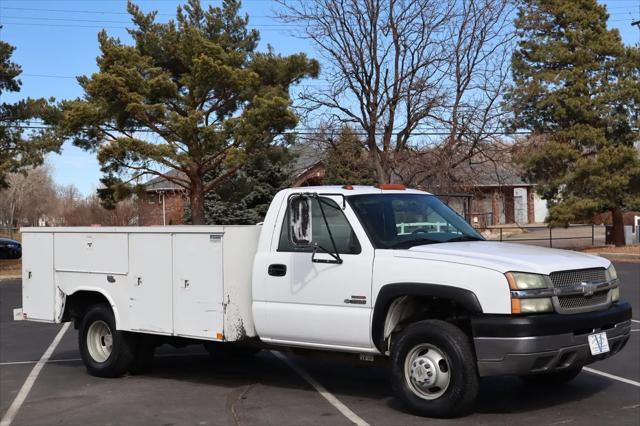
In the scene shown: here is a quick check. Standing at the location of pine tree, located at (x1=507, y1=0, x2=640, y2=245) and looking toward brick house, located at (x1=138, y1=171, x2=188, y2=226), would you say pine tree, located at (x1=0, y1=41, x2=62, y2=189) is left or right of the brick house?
left

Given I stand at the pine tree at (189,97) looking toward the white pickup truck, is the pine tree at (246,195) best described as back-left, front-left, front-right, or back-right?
back-left

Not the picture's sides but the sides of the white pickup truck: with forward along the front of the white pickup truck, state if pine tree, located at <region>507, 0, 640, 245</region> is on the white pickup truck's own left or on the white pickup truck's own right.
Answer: on the white pickup truck's own left

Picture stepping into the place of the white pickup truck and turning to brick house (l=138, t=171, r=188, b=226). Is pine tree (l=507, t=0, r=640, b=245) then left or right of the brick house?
right

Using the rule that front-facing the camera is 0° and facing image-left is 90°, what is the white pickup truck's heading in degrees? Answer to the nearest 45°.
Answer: approximately 315°

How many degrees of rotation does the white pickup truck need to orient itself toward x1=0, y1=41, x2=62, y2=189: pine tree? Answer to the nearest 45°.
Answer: approximately 180°

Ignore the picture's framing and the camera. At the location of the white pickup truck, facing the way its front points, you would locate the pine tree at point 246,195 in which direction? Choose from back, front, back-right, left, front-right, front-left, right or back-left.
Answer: back-left

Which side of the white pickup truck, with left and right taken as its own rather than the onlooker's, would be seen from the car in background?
back

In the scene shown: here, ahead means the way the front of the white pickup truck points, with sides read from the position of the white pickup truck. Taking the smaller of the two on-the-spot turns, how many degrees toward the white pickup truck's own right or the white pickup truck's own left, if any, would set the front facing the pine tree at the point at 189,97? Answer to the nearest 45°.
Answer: approximately 135° to the white pickup truck's own left
